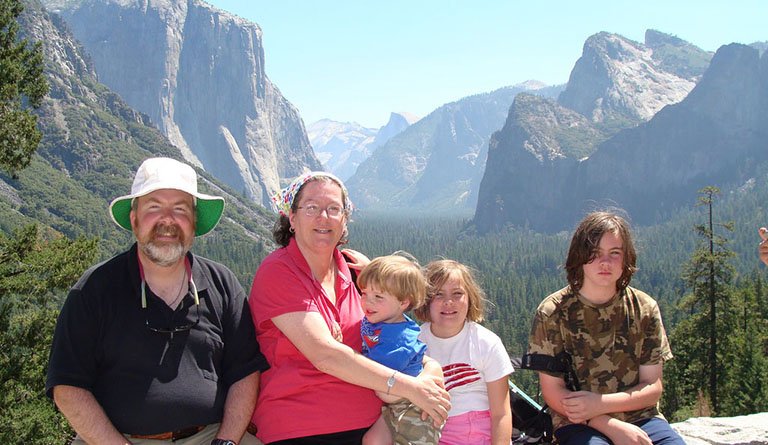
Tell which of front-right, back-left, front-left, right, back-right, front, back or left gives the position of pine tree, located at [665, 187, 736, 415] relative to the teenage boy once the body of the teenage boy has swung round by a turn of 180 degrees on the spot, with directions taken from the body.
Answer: front

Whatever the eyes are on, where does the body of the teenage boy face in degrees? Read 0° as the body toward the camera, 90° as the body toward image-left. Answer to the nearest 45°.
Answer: approximately 0°

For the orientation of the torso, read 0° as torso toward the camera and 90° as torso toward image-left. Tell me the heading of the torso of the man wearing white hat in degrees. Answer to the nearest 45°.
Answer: approximately 0°

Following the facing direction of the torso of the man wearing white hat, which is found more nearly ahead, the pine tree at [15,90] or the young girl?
the young girl

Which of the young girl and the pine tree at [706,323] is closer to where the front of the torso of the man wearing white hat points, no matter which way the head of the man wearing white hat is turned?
the young girl

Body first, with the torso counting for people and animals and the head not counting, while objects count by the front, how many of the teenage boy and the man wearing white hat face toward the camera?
2

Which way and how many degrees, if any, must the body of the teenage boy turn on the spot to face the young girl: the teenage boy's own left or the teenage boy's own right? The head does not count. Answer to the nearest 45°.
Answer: approximately 45° to the teenage boy's own right

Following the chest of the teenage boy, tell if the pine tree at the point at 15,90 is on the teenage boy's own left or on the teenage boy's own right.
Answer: on the teenage boy's own right
